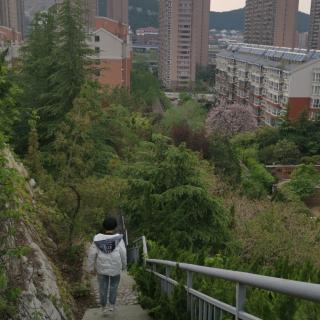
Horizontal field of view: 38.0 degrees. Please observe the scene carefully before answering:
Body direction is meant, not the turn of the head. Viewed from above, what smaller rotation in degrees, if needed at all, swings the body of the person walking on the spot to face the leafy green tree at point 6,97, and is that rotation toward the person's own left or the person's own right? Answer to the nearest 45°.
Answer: approximately 45° to the person's own left

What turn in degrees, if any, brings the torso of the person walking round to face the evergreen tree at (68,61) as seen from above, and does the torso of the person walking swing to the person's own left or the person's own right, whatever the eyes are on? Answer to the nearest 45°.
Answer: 0° — they already face it

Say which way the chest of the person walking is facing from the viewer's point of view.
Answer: away from the camera

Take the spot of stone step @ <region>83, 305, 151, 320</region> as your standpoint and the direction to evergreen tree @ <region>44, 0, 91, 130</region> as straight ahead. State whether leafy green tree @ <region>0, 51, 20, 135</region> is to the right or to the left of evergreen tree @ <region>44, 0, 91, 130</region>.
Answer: left

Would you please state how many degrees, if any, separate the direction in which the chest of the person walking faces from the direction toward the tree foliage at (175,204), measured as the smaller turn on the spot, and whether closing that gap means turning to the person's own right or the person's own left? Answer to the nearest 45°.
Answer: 0° — they already face it

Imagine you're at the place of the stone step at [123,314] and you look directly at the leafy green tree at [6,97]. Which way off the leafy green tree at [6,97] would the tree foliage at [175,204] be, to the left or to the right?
right
